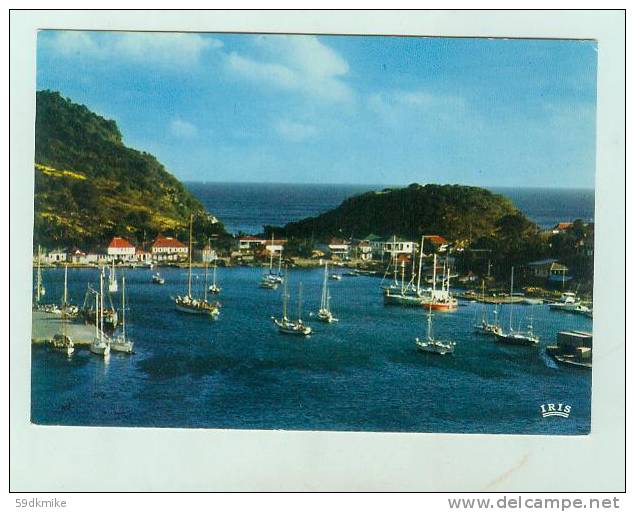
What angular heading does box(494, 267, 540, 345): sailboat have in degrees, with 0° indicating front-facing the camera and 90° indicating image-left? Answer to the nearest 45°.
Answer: approximately 90°

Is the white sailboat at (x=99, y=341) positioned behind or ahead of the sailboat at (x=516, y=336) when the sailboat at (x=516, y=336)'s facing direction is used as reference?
ahead

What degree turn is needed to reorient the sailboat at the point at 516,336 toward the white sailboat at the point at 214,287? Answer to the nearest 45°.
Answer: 0° — it already faces it
